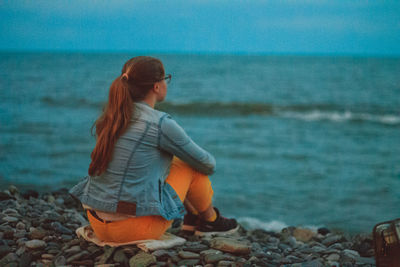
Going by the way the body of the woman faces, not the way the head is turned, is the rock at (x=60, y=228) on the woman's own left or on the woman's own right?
on the woman's own left

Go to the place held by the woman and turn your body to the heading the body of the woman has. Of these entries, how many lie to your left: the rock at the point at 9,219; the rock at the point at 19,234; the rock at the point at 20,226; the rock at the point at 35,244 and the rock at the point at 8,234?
5

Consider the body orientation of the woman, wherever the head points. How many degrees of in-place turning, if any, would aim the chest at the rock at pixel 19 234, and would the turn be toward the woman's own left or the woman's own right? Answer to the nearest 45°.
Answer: approximately 90° to the woman's own left

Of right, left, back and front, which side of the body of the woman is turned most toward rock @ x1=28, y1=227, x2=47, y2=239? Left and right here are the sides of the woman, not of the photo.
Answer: left

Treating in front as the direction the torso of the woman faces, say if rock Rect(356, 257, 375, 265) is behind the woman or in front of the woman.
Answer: in front

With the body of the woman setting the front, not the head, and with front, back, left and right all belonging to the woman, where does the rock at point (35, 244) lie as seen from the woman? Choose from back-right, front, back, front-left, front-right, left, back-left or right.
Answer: left

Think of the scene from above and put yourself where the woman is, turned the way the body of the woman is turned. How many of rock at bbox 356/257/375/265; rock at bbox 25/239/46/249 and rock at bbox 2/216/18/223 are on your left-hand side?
2

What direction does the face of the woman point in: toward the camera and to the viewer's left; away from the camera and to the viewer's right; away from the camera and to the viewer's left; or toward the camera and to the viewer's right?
away from the camera and to the viewer's right

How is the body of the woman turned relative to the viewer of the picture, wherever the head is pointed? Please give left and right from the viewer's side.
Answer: facing away from the viewer and to the right of the viewer
